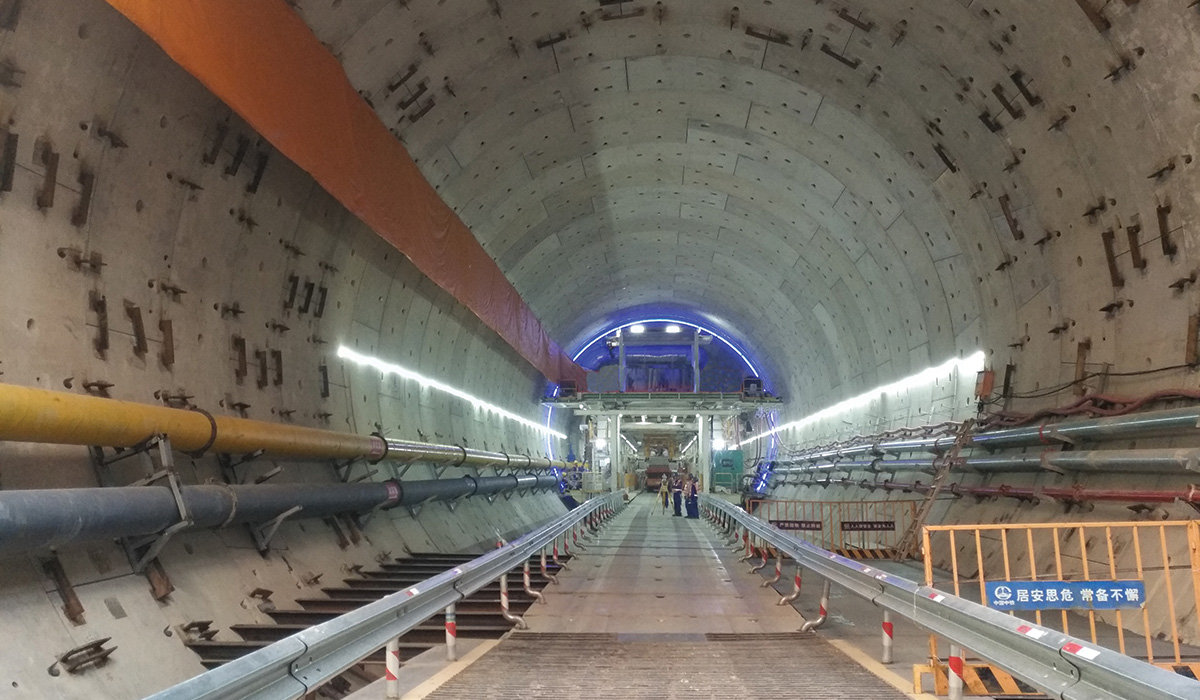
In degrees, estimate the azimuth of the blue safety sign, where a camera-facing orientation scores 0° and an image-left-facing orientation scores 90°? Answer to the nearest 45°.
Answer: approximately 0°

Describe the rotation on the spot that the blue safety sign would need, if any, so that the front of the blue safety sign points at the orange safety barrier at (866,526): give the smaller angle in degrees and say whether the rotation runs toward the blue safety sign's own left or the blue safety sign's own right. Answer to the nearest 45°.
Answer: approximately 180°

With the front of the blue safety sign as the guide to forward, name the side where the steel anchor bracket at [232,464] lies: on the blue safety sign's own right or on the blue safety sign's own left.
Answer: on the blue safety sign's own right

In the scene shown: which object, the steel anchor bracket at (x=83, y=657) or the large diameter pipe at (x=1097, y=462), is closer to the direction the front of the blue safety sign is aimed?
the steel anchor bracket

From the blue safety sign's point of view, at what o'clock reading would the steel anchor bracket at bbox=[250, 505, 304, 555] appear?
The steel anchor bracket is roughly at 3 o'clock from the blue safety sign.

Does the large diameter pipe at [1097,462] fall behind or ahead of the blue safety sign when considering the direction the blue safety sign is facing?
behind

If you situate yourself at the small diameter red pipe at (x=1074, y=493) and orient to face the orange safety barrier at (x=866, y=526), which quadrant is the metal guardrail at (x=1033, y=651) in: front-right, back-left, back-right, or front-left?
back-left

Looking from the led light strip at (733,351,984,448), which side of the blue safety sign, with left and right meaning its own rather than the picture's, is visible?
back

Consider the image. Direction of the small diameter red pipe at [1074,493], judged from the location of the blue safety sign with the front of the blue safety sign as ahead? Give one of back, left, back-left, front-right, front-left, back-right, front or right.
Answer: back
